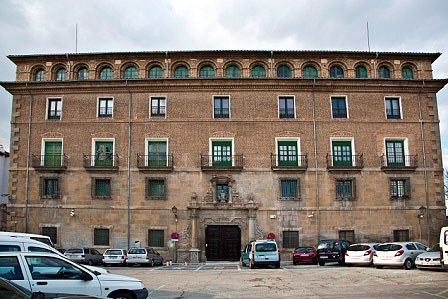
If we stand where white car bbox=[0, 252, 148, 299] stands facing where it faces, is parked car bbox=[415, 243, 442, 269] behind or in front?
in front

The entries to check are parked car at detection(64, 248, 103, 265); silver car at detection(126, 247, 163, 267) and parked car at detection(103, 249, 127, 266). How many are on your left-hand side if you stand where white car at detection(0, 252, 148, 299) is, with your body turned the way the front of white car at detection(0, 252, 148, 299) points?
3

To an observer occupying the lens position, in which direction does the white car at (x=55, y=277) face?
facing to the right of the viewer

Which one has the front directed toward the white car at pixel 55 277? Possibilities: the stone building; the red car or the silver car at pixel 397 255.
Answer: the stone building

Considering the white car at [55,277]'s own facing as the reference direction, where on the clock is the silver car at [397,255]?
the silver car at [397,255] is roughly at 11 o'clock from the white car at [55,277].

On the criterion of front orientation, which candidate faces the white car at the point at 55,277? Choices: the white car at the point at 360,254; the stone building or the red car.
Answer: the stone building

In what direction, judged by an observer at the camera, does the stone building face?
facing the viewer

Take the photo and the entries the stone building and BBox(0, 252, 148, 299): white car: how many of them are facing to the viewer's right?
1

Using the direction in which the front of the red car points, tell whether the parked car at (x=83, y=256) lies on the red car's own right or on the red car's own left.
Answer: on the red car's own left

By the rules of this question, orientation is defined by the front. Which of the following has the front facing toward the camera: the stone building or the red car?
the stone building

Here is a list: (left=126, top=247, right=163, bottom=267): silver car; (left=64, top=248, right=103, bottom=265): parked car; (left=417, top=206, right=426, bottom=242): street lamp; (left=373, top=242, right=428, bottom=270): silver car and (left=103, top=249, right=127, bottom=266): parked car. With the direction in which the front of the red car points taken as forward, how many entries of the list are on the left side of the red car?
3
